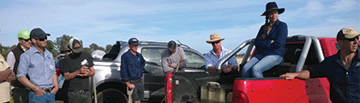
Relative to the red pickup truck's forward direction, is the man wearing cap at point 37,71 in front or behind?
behind

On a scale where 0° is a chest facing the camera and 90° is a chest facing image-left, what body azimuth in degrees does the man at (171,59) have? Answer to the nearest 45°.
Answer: approximately 0°

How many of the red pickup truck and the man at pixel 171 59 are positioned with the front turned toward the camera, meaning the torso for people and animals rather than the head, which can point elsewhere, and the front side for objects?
1

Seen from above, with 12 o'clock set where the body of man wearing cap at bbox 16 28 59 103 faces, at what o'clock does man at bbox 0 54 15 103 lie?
The man is roughly at 3 o'clock from the man wearing cap.

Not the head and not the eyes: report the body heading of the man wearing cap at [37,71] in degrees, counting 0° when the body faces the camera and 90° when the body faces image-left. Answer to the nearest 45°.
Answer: approximately 315°

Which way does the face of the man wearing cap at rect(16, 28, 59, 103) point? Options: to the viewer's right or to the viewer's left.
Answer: to the viewer's right

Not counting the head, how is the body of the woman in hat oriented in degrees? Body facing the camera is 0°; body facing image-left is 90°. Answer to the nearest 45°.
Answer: approximately 45°

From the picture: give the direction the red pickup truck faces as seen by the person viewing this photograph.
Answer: facing away from the viewer and to the right of the viewer

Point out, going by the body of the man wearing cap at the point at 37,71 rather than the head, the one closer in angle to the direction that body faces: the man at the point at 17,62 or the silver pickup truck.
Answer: the silver pickup truck

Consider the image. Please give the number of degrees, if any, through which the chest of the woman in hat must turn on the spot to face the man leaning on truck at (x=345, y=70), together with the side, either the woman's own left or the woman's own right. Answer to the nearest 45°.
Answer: approximately 90° to the woman's own left
